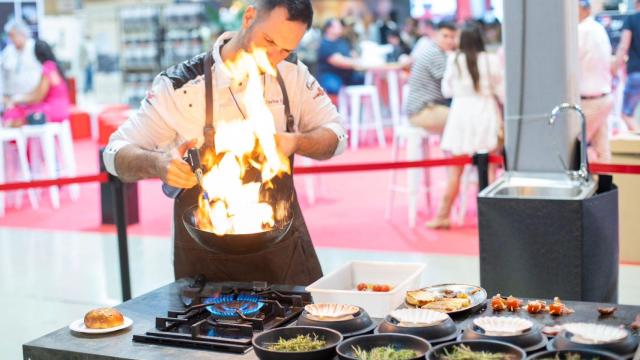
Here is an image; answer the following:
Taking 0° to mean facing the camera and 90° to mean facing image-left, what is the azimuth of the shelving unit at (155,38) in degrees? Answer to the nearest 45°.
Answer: approximately 0°

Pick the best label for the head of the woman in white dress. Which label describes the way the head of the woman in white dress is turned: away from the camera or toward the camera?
away from the camera

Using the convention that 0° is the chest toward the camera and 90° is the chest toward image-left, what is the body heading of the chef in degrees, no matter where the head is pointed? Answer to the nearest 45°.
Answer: approximately 0°

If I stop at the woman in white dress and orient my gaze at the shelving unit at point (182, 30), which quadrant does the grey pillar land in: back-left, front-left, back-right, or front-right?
back-left

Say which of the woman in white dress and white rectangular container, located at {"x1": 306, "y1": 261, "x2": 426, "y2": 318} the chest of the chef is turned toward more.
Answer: the white rectangular container

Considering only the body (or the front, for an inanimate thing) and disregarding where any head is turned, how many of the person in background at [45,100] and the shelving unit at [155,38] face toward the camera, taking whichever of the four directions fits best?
1

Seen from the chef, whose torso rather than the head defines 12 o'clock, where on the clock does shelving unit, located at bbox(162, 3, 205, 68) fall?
The shelving unit is roughly at 6 o'clock from the chef.

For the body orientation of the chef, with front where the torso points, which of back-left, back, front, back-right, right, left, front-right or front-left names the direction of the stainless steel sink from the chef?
back-left
